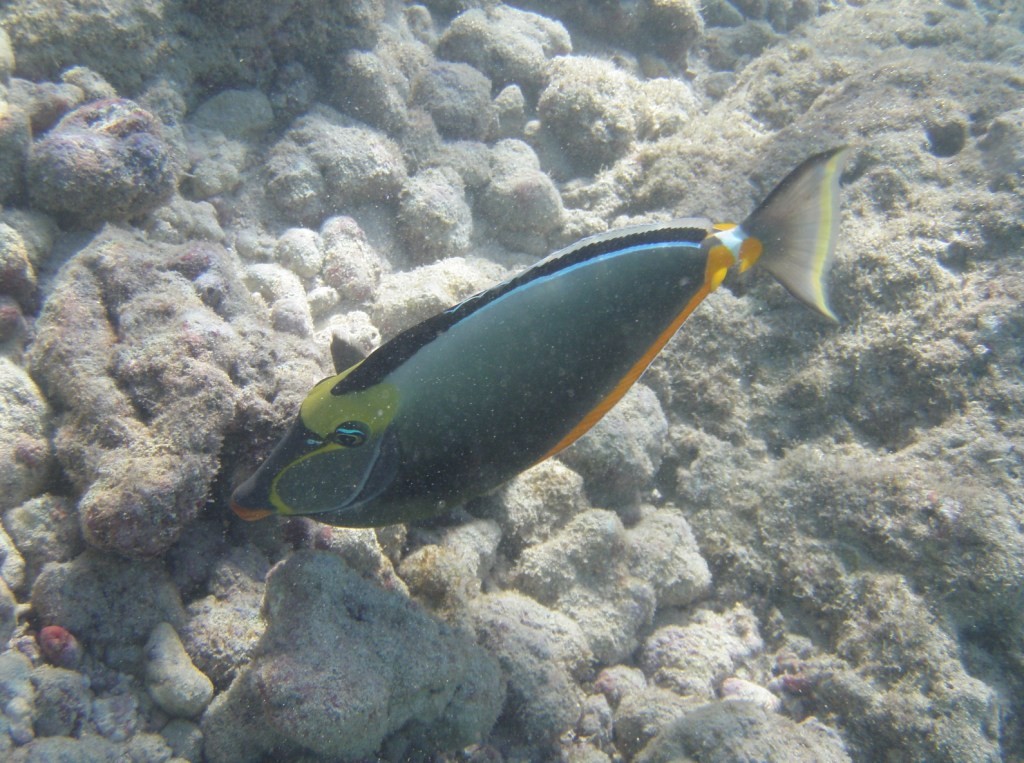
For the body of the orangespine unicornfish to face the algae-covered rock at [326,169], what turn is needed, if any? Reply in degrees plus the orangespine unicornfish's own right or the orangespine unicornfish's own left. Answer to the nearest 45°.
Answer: approximately 45° to the orangespine unicornfish's own right

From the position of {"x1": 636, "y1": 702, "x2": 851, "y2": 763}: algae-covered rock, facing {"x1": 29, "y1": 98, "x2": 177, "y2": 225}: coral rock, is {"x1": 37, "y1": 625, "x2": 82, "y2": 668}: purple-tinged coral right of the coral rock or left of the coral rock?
left

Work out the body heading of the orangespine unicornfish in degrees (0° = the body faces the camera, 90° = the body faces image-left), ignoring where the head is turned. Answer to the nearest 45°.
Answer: approximately 90°
